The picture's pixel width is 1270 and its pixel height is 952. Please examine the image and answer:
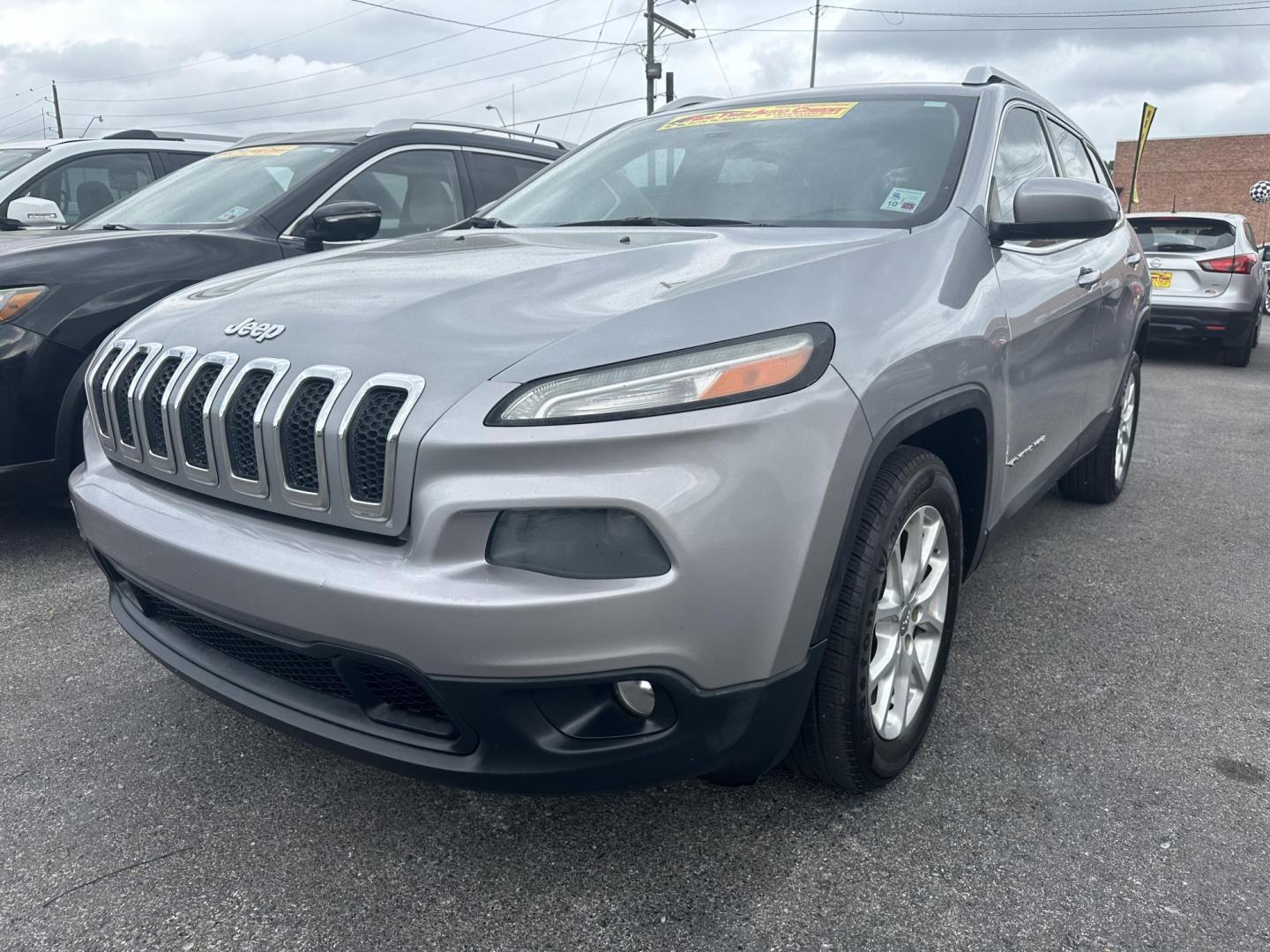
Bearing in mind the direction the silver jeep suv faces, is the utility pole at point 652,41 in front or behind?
behind

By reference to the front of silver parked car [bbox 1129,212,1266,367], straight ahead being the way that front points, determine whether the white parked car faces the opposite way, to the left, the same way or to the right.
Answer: the opposite way

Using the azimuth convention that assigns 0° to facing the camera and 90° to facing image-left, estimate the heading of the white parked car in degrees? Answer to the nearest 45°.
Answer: approximately 45°

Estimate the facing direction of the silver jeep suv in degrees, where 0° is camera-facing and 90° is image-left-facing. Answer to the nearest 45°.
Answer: approximately 45°

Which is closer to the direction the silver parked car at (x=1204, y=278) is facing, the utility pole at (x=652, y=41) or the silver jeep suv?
the utility pole

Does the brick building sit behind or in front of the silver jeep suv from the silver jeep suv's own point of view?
behind

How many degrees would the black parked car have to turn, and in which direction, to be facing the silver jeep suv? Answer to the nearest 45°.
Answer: approximately 45° to its left

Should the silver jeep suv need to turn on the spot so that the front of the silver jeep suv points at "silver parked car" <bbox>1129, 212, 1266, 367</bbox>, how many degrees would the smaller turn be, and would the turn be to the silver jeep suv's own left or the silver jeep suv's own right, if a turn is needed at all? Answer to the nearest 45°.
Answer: approximately 180°

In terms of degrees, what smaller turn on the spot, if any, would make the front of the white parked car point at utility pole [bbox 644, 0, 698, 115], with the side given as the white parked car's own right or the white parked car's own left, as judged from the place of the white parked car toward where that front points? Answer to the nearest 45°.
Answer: approximately 180°

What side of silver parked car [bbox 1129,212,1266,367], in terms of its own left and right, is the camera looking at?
back

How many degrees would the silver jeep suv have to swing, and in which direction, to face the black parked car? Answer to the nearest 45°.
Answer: approximately 90° to its right

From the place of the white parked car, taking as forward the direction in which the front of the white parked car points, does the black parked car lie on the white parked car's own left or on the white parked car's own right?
on the white parked car's own left
